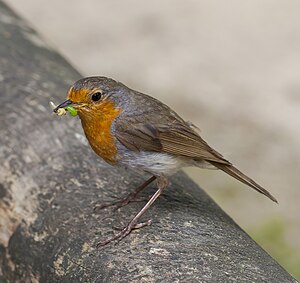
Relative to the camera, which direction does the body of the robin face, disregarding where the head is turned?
to the viewer's left
